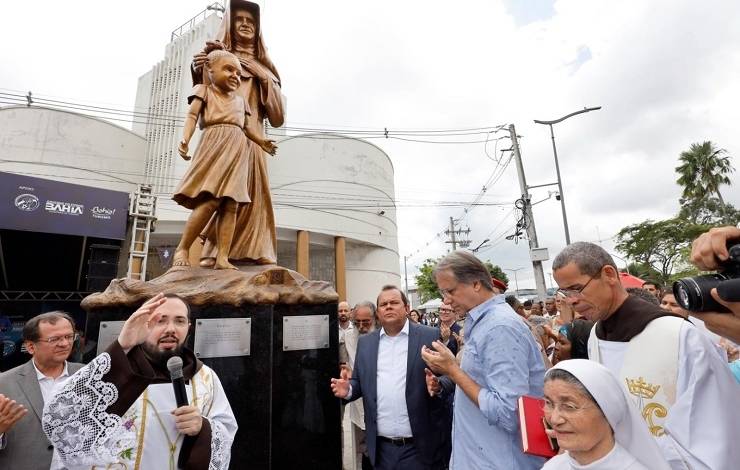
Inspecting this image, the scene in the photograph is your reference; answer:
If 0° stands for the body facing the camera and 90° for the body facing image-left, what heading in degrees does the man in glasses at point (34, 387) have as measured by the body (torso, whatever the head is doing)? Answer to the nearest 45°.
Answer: approximately 315°

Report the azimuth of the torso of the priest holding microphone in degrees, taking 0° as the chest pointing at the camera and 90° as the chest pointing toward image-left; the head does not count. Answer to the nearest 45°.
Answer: approximately 0°

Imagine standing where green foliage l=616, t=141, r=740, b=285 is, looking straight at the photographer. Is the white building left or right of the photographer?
right

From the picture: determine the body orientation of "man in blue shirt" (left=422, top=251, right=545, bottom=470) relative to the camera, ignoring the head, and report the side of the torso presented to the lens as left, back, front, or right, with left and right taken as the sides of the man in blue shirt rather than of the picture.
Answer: left

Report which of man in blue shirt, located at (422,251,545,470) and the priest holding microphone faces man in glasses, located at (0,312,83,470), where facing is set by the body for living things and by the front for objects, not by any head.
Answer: the man in blue shirt

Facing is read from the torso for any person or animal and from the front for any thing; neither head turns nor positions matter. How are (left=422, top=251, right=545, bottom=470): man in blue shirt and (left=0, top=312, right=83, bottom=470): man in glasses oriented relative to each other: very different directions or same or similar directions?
very different directions

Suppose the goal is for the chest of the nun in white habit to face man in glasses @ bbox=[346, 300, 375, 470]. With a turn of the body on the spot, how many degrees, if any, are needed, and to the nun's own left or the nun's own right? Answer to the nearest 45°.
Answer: approximately 90° to the nun's own right
